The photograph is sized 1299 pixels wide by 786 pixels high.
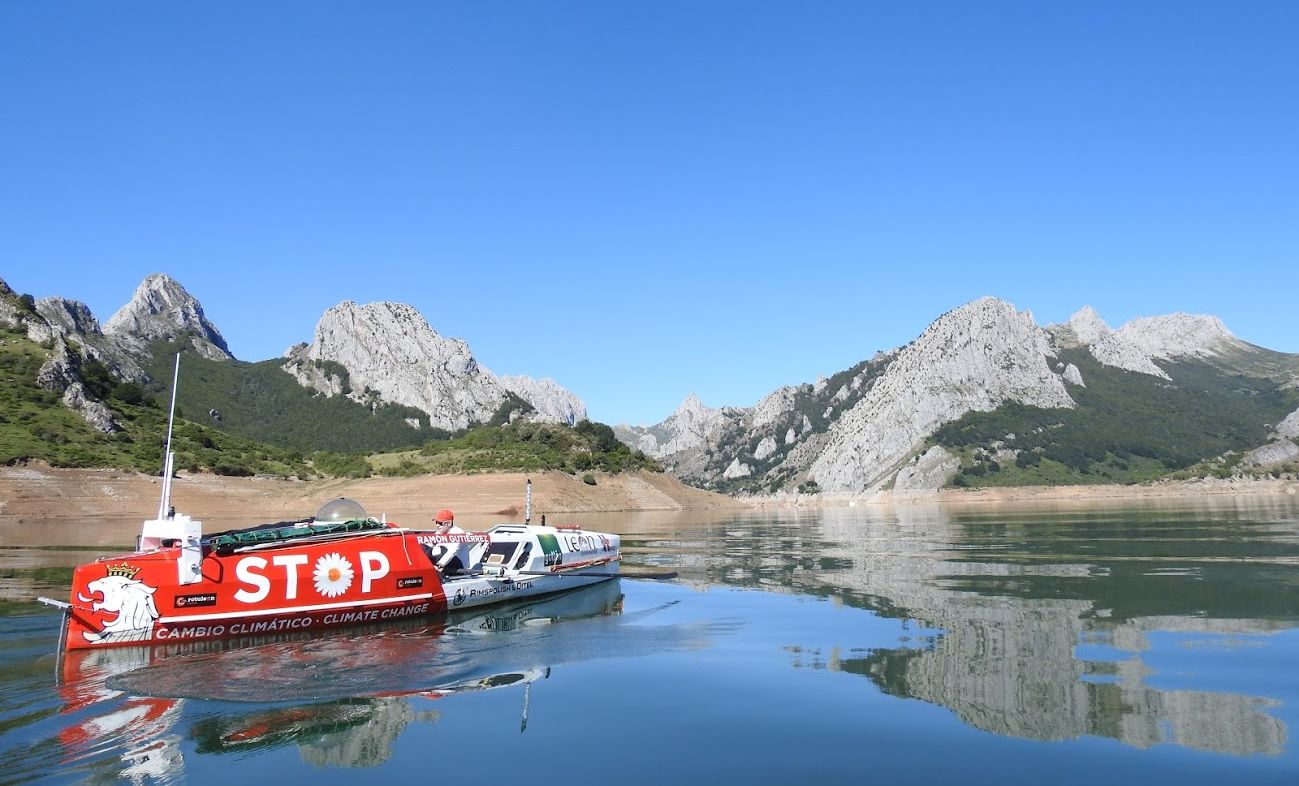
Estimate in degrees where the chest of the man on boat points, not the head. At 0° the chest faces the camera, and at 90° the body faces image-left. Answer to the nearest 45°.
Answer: approximately 45°
